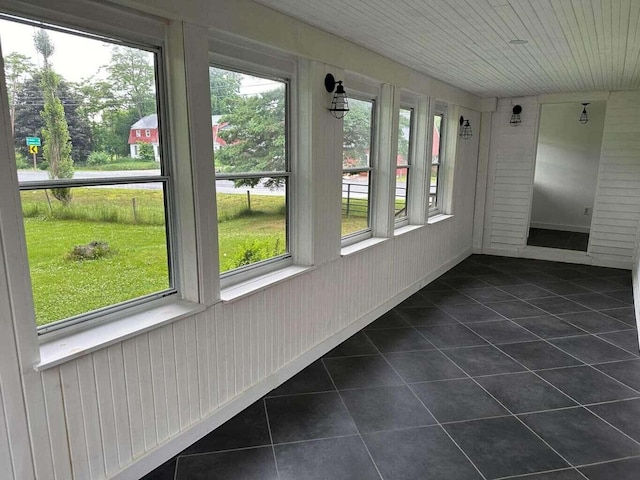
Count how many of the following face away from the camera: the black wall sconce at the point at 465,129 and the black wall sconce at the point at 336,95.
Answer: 0

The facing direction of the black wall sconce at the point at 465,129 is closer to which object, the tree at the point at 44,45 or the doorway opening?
the doorway opening

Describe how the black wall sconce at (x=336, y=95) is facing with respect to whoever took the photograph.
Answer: facing the viewer and to the right of the viewer

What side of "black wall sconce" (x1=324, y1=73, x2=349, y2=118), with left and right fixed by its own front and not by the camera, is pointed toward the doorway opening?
left

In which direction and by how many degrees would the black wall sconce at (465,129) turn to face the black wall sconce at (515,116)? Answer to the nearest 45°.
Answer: approximately 45° to its left

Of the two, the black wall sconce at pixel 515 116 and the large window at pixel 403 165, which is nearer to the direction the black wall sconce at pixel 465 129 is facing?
the black wall sconce

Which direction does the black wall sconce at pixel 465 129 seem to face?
to the viewer's right
